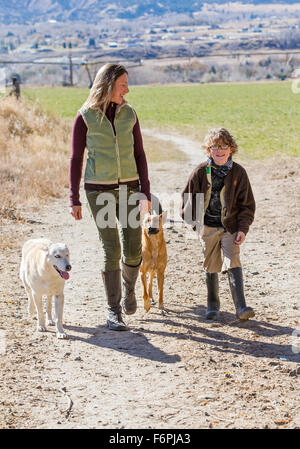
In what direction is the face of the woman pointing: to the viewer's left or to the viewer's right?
to the viewer's right

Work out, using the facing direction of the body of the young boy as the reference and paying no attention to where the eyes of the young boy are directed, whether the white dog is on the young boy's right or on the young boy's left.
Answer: on the young boy's right

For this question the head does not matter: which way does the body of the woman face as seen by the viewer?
toward the camera

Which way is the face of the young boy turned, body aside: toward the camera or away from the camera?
toward the camera

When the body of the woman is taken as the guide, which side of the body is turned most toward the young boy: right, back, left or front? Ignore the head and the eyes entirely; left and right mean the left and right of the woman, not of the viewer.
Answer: left

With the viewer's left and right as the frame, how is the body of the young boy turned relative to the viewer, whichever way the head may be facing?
facing the viewer

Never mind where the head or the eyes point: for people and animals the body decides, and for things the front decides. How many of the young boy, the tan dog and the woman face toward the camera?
3

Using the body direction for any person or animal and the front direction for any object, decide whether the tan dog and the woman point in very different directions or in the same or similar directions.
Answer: same or similar directions

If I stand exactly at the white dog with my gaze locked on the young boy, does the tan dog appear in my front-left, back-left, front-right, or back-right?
front-left
